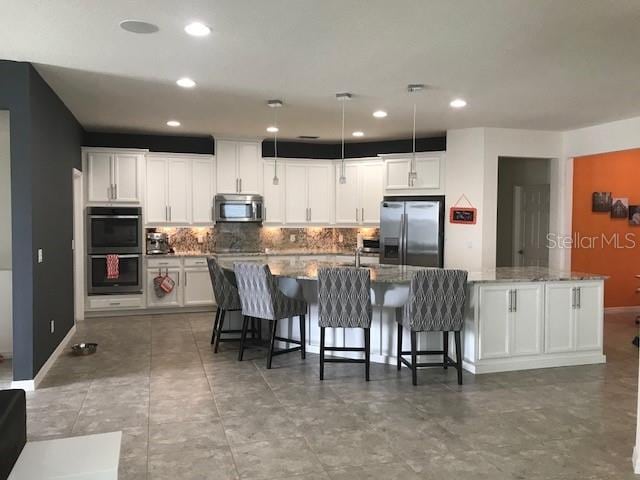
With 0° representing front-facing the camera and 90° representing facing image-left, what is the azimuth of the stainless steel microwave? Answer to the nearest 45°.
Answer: approximately 0°

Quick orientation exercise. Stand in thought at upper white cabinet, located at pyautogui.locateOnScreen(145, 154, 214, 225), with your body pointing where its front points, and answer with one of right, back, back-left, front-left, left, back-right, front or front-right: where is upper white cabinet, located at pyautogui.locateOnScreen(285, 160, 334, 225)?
left

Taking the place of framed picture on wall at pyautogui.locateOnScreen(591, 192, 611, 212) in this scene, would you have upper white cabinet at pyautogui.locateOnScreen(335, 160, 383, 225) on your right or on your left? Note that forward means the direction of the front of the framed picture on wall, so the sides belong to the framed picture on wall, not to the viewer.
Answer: on your right

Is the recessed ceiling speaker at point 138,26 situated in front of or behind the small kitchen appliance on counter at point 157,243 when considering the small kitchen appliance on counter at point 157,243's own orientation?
in front

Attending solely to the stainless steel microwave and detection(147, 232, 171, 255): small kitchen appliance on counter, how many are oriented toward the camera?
2

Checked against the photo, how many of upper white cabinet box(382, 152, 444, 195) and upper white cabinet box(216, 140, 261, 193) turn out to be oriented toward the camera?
2

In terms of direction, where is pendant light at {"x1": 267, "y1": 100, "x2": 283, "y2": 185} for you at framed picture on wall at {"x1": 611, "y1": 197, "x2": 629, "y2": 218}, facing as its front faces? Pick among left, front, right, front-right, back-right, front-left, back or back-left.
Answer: front-right

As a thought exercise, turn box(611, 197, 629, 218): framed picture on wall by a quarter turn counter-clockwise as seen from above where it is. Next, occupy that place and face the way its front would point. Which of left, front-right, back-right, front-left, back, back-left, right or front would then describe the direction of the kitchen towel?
back-right

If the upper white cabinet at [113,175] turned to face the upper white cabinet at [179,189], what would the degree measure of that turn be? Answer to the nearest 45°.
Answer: approximately 90° to its left

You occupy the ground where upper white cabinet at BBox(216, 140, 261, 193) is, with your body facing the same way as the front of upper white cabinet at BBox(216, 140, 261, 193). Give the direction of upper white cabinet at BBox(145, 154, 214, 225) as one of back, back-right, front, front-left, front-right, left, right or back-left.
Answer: right

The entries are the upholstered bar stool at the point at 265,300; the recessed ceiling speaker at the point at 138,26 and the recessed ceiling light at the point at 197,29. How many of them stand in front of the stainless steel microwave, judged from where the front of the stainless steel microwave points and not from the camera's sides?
3
